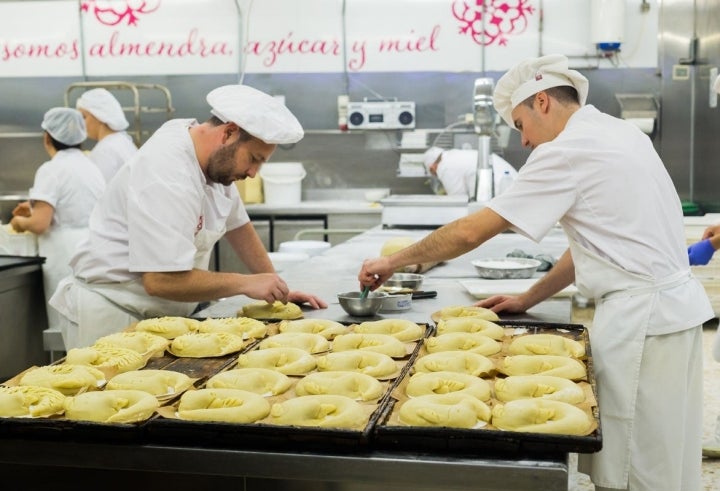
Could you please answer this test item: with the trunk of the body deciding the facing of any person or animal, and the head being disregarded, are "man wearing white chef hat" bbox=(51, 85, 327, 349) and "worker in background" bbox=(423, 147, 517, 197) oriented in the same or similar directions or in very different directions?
very different directions

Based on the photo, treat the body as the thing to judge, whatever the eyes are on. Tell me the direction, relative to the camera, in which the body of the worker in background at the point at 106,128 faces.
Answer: to the viewer's left

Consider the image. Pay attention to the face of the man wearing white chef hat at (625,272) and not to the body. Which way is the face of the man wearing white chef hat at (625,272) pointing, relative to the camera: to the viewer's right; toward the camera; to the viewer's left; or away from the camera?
to the viewer's left

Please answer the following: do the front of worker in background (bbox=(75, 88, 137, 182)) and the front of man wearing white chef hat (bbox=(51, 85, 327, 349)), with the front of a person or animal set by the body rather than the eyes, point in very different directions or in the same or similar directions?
very different directions

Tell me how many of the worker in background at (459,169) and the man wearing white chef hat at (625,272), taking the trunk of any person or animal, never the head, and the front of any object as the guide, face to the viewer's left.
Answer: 2

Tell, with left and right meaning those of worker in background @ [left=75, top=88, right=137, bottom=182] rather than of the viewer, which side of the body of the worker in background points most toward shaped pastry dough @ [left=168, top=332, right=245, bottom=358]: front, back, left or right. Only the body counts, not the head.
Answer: left

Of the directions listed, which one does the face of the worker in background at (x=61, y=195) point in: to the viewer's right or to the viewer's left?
to the viewer's left

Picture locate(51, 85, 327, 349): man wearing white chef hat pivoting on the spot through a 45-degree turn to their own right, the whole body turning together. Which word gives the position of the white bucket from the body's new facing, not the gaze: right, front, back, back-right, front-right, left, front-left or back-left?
back-left

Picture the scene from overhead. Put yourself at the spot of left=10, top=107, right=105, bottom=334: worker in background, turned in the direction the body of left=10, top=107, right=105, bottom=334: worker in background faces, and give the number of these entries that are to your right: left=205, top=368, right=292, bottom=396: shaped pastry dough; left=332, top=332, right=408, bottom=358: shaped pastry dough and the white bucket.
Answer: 1

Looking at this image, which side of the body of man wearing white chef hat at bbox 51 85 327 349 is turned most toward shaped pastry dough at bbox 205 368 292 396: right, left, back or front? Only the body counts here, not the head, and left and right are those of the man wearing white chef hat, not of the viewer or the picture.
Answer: right

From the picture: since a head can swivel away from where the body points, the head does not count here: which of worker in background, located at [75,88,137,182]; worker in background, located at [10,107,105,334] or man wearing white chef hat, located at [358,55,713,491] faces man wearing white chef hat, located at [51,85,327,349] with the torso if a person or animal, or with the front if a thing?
man wearing white chef hat, located at [358,55,713,491]

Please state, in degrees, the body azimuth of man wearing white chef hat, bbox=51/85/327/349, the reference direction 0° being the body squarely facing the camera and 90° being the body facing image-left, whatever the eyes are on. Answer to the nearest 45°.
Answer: approximately 270°

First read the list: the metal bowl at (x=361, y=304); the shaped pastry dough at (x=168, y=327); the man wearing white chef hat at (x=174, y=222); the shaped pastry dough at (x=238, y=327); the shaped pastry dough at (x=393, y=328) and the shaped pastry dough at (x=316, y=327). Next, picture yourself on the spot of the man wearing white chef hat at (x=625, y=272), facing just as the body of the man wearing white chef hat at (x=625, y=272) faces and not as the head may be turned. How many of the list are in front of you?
6

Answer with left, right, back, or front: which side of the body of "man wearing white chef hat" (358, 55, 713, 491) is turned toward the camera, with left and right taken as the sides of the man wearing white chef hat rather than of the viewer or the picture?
left

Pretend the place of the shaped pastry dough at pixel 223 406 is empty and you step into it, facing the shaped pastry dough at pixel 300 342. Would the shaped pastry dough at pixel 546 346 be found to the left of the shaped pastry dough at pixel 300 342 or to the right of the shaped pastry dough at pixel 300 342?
right

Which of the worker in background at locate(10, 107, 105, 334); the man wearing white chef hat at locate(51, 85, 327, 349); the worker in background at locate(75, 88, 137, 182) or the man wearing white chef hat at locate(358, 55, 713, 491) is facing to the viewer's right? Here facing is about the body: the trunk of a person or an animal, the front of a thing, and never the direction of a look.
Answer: the man wearing white chef hat at locate(51, 85, 327, 349)
